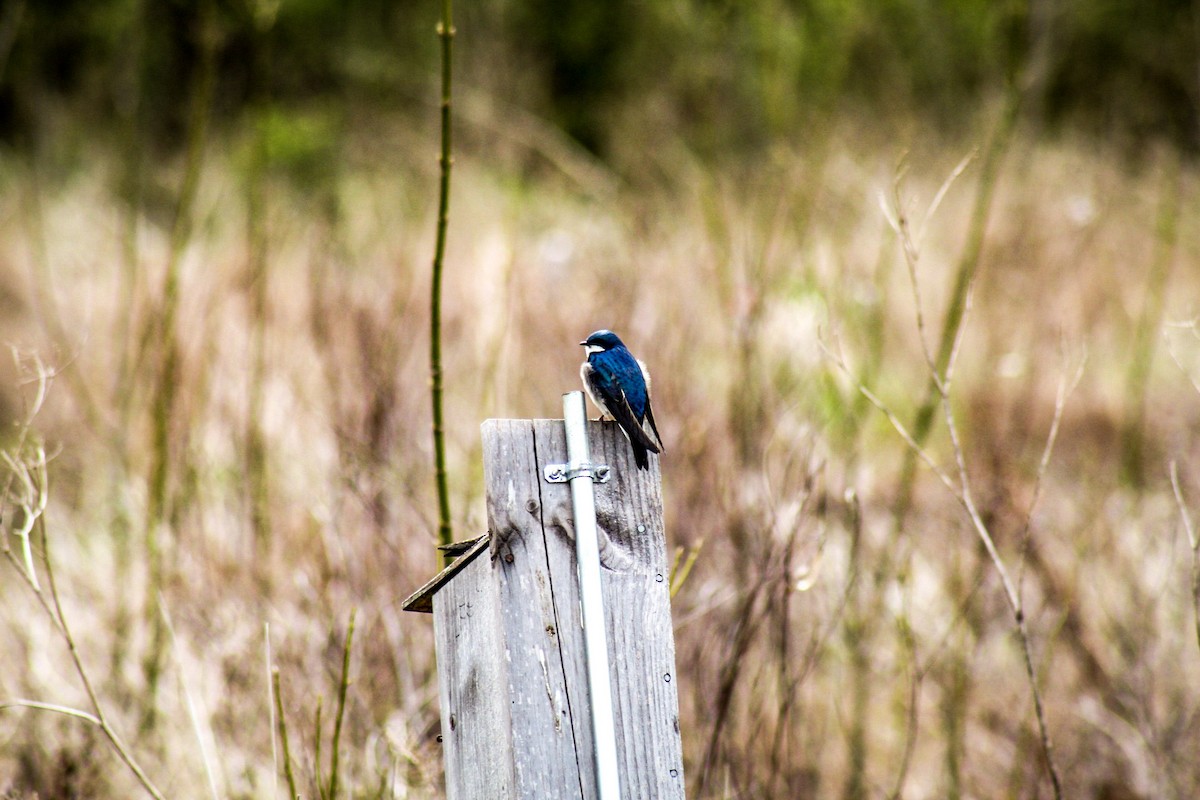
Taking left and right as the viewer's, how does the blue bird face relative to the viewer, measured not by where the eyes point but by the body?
facing away from the viewer and to the left of the viewer
